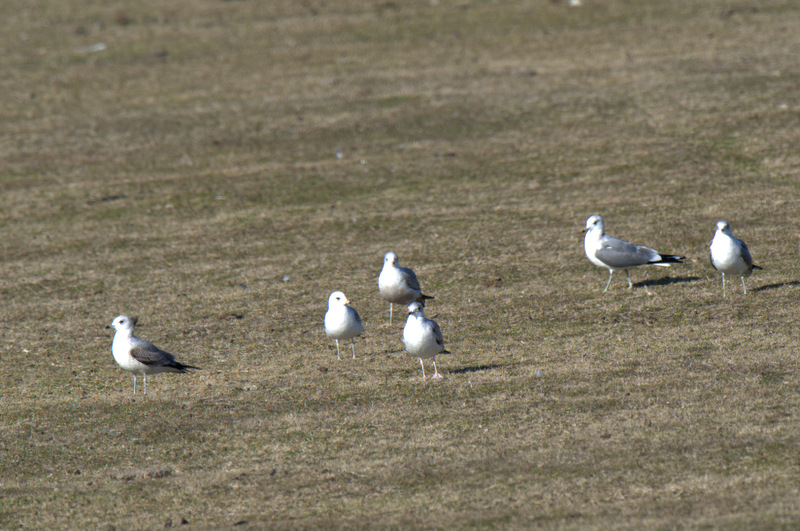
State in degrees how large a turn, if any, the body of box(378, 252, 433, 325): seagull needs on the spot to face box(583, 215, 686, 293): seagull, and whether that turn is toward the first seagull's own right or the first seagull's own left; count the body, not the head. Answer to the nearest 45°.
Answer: approximately 135° to the first seagull's own left

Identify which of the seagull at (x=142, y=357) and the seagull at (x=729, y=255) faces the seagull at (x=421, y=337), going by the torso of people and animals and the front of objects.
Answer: the seagull at (x=729, y=255)

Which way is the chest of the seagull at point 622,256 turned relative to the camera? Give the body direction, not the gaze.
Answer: to the viewer's left

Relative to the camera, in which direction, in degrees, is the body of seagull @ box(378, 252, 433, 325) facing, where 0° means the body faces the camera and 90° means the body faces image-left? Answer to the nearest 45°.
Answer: approximately 45°

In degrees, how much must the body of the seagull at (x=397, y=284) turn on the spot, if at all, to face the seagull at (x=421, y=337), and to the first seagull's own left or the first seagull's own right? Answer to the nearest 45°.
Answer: approximately 45° to the first seagull's own left

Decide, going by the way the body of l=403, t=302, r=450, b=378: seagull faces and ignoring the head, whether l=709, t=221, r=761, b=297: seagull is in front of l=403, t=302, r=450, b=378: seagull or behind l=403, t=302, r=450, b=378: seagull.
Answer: behind

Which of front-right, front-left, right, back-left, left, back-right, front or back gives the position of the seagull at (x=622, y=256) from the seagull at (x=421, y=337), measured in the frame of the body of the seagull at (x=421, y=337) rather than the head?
back

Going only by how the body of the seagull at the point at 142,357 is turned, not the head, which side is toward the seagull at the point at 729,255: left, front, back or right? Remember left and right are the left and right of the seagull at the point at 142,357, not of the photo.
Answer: back

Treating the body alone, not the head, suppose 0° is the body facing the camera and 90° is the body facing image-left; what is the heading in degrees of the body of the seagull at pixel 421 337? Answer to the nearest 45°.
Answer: approximately 45°

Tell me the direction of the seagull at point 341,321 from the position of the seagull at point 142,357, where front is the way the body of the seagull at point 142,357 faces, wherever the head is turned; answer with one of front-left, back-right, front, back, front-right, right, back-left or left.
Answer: back

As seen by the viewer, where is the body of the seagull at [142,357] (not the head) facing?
to the viewer's left
